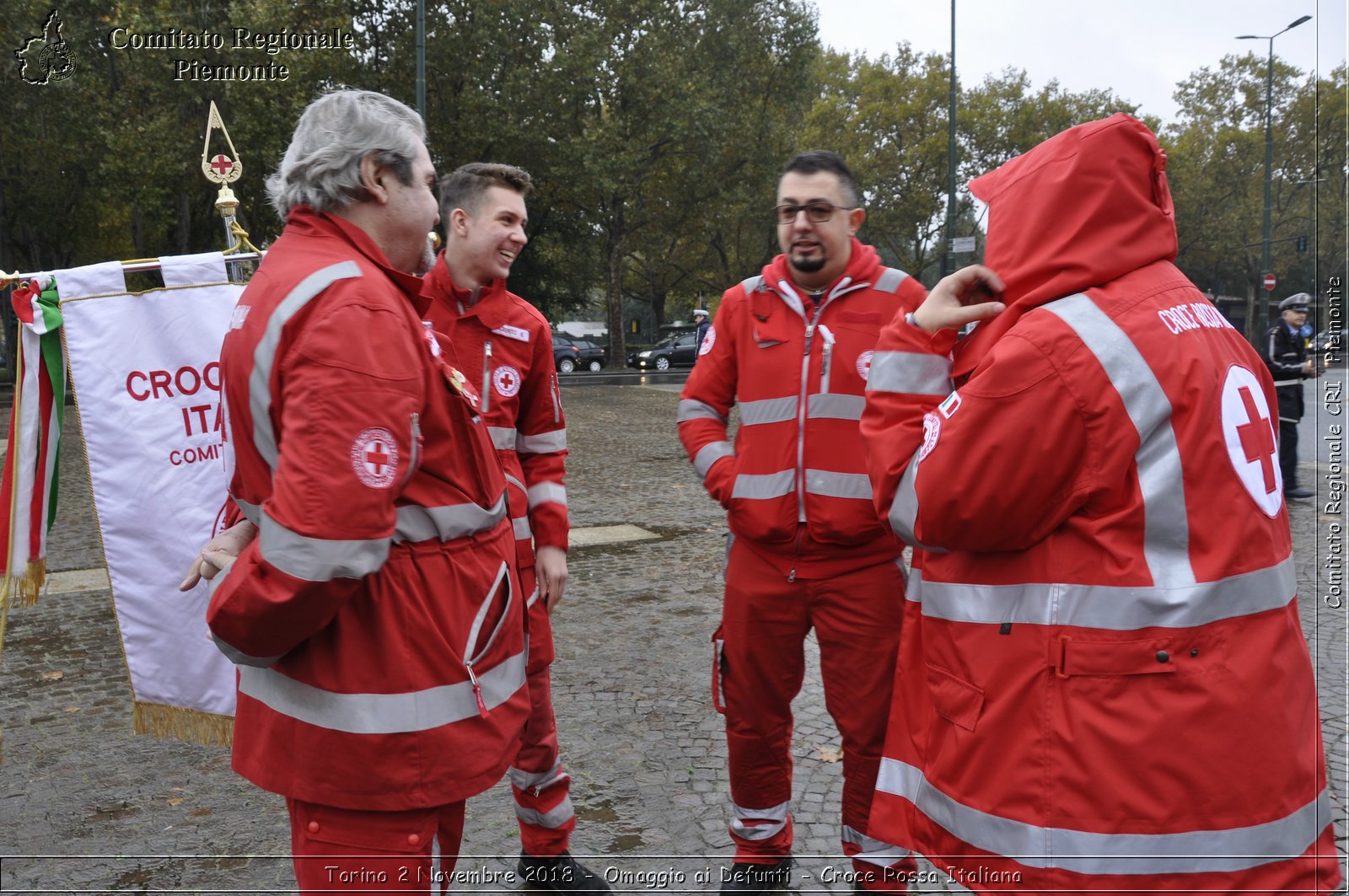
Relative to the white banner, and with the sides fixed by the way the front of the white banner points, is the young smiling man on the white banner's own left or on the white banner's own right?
on the white banner's own left

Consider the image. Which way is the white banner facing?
toward the camera

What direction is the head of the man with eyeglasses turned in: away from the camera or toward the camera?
toward the camera

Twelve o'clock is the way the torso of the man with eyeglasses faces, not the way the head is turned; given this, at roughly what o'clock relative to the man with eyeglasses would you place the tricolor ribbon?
The tricolor ribbon is roughly at 3 o'clock from the man with eyeglasses.

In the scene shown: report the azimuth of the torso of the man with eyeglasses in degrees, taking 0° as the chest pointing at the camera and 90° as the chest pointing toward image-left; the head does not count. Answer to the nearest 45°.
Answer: approximately 0°

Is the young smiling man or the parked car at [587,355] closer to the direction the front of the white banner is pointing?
the young smiling man

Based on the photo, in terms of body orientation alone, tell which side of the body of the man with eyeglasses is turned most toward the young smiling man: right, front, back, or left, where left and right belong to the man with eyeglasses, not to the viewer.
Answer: right

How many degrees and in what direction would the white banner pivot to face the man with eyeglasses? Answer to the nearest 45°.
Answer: approximately 45° to its left

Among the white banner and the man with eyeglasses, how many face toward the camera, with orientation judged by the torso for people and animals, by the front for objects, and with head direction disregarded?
2

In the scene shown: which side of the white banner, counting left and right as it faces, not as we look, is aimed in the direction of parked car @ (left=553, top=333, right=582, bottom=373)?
back

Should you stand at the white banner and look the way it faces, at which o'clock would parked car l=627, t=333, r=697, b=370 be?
The parked car is roughly at 7 o'clock from the white banner.

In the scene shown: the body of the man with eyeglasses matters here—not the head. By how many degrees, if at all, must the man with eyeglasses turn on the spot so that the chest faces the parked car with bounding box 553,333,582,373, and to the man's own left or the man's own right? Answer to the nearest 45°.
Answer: approximately 180°
